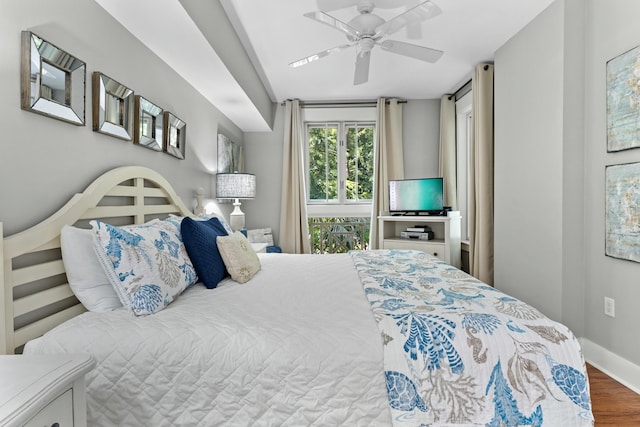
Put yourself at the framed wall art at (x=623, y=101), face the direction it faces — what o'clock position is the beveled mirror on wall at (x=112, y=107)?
The beveled mirror on wall is roughly at 12 o'clock from the framed wall art.

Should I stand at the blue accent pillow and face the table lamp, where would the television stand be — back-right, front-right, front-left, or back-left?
front-right

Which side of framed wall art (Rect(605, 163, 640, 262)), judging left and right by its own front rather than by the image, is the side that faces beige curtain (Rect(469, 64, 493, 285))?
right

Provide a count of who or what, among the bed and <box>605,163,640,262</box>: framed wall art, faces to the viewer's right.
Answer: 1

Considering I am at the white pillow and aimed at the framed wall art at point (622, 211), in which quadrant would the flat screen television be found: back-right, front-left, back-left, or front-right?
front-left

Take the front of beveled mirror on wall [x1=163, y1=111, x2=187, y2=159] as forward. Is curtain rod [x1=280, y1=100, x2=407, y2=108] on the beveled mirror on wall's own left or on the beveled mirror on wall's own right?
on the beveled mirror on wall's own left

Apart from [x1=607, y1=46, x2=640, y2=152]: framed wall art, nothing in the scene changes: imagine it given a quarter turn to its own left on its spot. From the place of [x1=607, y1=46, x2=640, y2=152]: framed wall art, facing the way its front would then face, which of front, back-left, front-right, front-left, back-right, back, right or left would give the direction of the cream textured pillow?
right

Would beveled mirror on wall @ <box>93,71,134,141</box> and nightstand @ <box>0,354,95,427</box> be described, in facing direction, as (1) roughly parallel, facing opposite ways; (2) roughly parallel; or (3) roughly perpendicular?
roughly parallel

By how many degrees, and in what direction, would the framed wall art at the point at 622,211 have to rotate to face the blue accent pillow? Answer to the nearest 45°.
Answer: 0° — it already faces it

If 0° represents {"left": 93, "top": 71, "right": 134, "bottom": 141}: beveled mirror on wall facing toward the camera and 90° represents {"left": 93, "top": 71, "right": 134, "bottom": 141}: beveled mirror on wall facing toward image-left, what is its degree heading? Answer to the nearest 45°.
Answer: approximately 315°

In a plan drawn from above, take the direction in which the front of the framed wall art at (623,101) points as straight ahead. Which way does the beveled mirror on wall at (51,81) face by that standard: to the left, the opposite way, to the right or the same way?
the opposite way

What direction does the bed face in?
to the viewer's right

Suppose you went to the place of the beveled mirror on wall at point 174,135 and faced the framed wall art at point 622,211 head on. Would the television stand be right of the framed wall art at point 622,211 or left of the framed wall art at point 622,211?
left

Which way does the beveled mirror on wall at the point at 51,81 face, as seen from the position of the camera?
facing the viewer and to the right of the viewer

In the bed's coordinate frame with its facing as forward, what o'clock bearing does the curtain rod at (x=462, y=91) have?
The curtain rod is roughly at 10 o'clock from the bed.

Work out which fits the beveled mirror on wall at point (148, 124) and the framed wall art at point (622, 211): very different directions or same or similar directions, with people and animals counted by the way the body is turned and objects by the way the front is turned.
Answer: very different directions

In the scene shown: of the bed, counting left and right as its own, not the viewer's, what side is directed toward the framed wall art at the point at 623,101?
front

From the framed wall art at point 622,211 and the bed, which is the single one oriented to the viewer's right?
the bed

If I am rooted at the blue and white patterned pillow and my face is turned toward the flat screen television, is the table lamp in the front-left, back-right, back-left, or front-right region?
front-left
